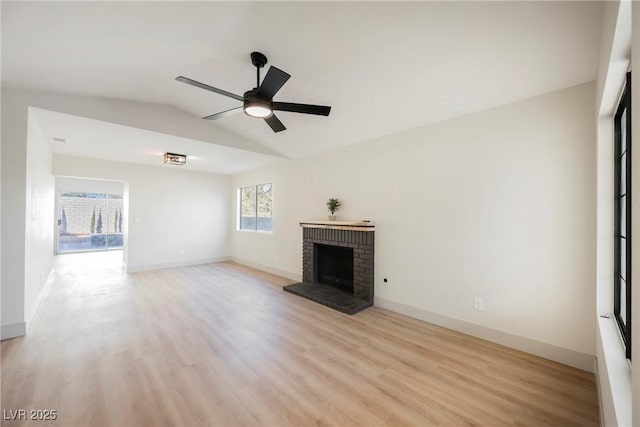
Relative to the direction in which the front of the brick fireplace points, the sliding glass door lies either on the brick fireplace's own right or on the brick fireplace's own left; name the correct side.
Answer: on the brick fireplace's own right

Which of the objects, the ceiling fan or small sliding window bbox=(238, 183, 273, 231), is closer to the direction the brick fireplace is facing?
the ceiling fan

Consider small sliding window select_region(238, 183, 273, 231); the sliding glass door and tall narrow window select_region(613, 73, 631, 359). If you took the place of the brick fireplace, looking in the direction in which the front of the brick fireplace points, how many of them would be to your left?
1

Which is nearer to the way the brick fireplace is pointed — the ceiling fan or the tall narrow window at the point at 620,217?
the ceiling fan

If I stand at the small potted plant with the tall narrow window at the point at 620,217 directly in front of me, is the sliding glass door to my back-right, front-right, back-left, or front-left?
back-right

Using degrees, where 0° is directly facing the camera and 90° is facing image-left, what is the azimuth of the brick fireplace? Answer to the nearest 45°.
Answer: approximately 45°

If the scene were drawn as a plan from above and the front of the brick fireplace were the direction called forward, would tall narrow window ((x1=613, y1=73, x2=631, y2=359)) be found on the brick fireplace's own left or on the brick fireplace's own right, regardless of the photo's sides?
on the brick fireplace's own left

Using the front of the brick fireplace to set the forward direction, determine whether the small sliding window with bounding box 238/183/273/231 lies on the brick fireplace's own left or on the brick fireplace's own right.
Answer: on the brick fireplace's own right
